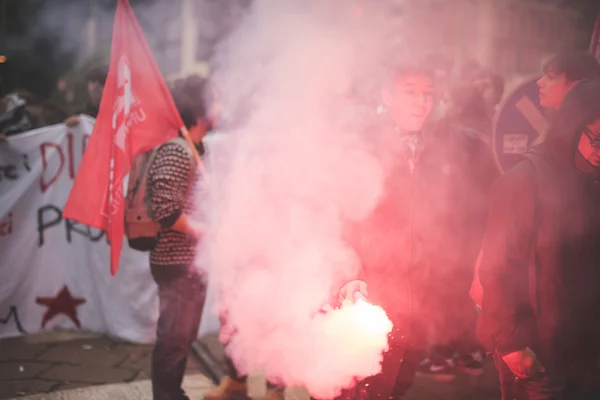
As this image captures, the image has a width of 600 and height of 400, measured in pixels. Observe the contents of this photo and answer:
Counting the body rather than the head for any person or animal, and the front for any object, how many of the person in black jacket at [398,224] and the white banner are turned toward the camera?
2

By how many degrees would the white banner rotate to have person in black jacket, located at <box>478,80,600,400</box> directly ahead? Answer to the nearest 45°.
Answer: approximately 45° to its left

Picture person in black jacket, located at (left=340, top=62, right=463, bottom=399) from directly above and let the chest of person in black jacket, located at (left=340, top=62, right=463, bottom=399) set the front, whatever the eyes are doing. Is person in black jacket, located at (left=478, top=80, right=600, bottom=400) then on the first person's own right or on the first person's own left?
on the first person's own left

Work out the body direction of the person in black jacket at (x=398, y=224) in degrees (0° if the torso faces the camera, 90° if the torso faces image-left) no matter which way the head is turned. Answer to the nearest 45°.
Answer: approximately 0°
